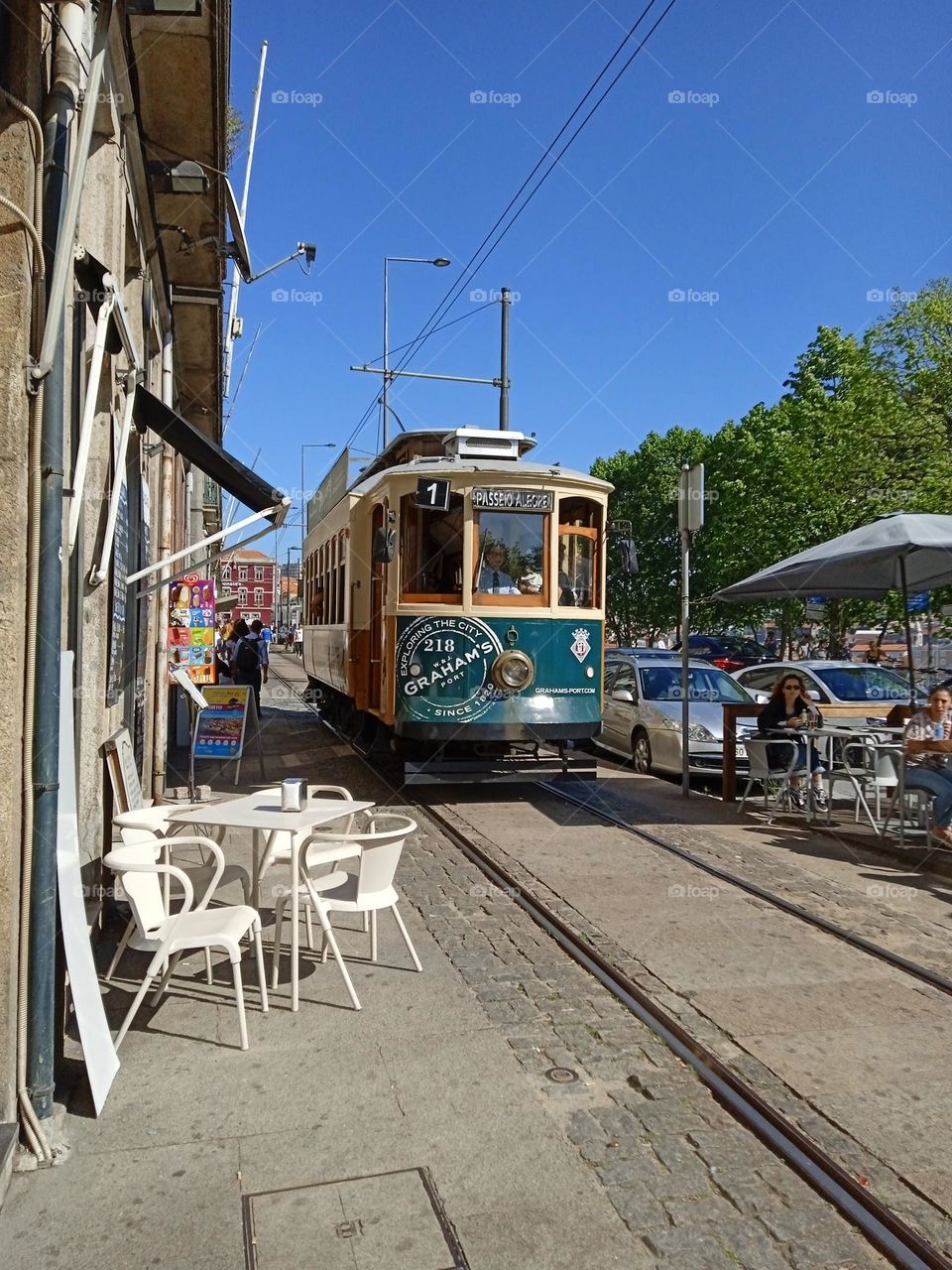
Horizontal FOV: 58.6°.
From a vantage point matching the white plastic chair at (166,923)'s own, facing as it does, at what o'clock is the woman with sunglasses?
The woman with sunglasses is roughly at 11 o'clock from the white plastic chair.

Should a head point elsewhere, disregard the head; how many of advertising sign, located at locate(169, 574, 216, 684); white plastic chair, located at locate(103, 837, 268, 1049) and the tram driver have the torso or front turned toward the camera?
2

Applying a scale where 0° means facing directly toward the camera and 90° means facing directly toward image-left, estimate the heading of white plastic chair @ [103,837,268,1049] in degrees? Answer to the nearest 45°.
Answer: approximately 270°

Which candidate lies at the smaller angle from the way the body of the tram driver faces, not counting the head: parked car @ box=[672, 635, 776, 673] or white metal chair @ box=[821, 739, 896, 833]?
the white metal chair

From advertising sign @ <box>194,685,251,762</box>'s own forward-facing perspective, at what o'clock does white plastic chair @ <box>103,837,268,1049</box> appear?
The white plastic chair is roughly at 12 o'clock from the advertising sign.

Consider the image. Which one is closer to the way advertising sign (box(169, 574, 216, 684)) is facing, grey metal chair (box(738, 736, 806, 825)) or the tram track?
the tram track

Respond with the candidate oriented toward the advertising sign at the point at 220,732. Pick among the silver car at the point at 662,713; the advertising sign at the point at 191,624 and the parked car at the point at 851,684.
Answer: the advertising sign at the point at 191,624

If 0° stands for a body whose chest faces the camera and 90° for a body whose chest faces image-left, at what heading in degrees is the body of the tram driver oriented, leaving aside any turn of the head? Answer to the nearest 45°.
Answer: approximately 0°
